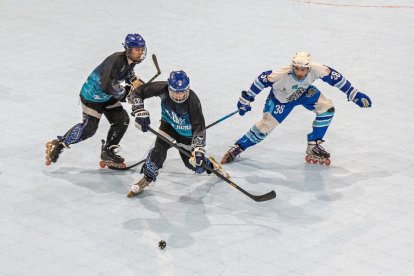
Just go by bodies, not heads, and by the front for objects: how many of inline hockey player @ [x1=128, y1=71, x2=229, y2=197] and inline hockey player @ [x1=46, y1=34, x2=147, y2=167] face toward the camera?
1

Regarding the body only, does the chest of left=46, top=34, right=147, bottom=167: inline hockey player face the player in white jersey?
yes

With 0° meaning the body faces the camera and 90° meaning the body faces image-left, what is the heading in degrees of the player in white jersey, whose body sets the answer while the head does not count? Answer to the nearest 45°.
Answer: approximately 0°

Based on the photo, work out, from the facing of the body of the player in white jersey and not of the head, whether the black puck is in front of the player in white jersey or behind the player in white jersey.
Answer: in front

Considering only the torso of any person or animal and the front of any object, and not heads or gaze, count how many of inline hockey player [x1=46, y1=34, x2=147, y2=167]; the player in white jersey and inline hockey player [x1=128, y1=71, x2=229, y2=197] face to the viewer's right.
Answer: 1

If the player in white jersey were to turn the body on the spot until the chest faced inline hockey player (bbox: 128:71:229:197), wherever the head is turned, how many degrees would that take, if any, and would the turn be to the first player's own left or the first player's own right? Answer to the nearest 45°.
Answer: approximately 45° to the first player's own right

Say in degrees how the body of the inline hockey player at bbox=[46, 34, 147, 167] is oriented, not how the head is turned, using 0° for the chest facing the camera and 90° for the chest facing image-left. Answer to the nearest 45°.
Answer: approximately 270°

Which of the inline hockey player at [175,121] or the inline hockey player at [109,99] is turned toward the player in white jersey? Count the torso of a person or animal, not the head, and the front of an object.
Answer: the inline hockey player at [109,99]
